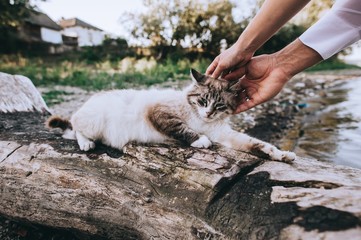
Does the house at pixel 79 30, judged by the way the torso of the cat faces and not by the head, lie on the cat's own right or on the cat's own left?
on the cat's own left

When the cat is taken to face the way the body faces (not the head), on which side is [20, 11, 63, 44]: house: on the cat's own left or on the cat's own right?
on the cat's own left

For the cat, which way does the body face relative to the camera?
to the viewer's right
